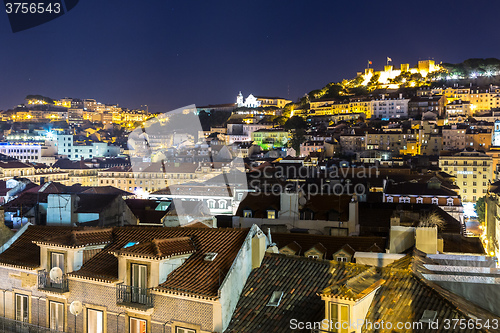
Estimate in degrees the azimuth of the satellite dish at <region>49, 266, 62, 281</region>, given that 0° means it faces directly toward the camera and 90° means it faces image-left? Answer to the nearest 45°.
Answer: approximately 315°
